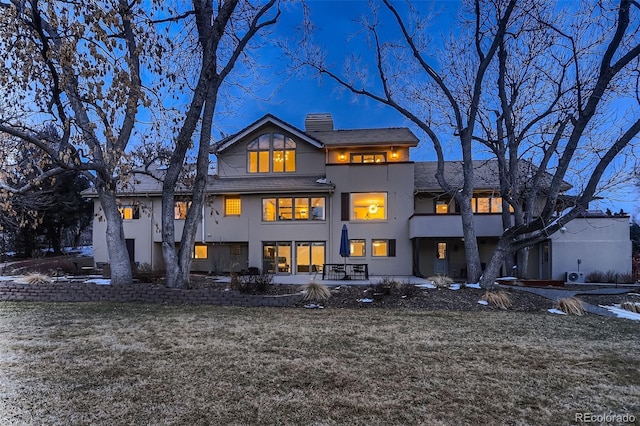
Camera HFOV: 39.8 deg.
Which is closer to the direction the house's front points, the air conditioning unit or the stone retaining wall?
the stone retaining wall

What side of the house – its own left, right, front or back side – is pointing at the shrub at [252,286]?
front

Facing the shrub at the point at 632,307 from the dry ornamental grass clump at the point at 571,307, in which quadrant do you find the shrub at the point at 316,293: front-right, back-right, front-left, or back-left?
back-left

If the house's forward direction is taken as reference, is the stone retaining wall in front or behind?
in front

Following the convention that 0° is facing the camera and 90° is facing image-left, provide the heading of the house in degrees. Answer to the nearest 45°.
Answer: approximately 0°

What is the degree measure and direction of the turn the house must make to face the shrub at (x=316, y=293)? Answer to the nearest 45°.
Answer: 0° — it already faces it

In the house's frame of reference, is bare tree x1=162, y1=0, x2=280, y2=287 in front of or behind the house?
in front
